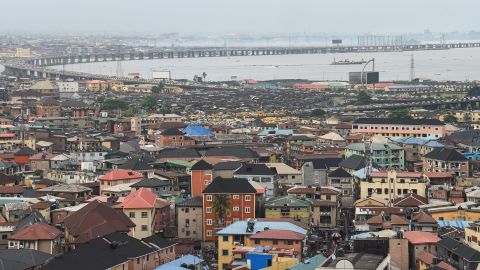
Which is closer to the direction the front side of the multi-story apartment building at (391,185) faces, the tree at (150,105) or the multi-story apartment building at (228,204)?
the multi-story apartment building

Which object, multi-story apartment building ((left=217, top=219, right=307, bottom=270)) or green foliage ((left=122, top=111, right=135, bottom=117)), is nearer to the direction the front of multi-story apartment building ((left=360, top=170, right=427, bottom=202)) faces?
the multi-story apartment building

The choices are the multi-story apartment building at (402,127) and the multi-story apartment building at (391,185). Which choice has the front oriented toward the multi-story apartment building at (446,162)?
the multi-story apartment building at (402,127)

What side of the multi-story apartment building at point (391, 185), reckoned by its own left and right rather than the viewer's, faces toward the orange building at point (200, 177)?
right

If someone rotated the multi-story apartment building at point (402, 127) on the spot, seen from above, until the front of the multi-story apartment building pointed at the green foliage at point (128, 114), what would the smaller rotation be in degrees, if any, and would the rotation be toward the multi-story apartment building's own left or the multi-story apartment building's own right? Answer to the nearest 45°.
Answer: approximately 135° to the multi-story apartment building's own right

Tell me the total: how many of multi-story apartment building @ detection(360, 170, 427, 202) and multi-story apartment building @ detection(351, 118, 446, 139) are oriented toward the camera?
2

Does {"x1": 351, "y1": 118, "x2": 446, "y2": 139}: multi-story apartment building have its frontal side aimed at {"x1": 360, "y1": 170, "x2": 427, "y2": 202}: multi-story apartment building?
yes

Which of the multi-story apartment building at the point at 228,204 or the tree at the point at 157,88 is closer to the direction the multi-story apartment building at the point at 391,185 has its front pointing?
the multi-story apartment building

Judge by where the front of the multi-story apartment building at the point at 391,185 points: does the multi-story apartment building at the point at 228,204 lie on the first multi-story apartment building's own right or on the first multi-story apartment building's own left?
on the first multi-story apartment building's own right

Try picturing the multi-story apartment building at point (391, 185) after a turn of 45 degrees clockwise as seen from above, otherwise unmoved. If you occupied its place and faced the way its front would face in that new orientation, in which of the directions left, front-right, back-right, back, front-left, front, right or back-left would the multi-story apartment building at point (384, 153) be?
back-right

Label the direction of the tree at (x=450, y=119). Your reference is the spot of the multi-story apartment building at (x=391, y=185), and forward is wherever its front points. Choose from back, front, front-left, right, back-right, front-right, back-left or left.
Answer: back

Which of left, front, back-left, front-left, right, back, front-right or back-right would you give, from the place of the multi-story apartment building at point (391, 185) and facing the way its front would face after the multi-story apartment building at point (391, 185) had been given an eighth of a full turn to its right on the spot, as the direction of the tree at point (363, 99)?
back-right

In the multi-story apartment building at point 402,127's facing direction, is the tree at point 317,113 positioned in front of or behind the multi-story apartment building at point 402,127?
behind

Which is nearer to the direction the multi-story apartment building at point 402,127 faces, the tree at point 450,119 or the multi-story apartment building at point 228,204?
the multi-story apartment building

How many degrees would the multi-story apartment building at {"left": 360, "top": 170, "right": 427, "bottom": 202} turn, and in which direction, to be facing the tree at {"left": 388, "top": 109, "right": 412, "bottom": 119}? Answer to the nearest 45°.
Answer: approximately 180°
